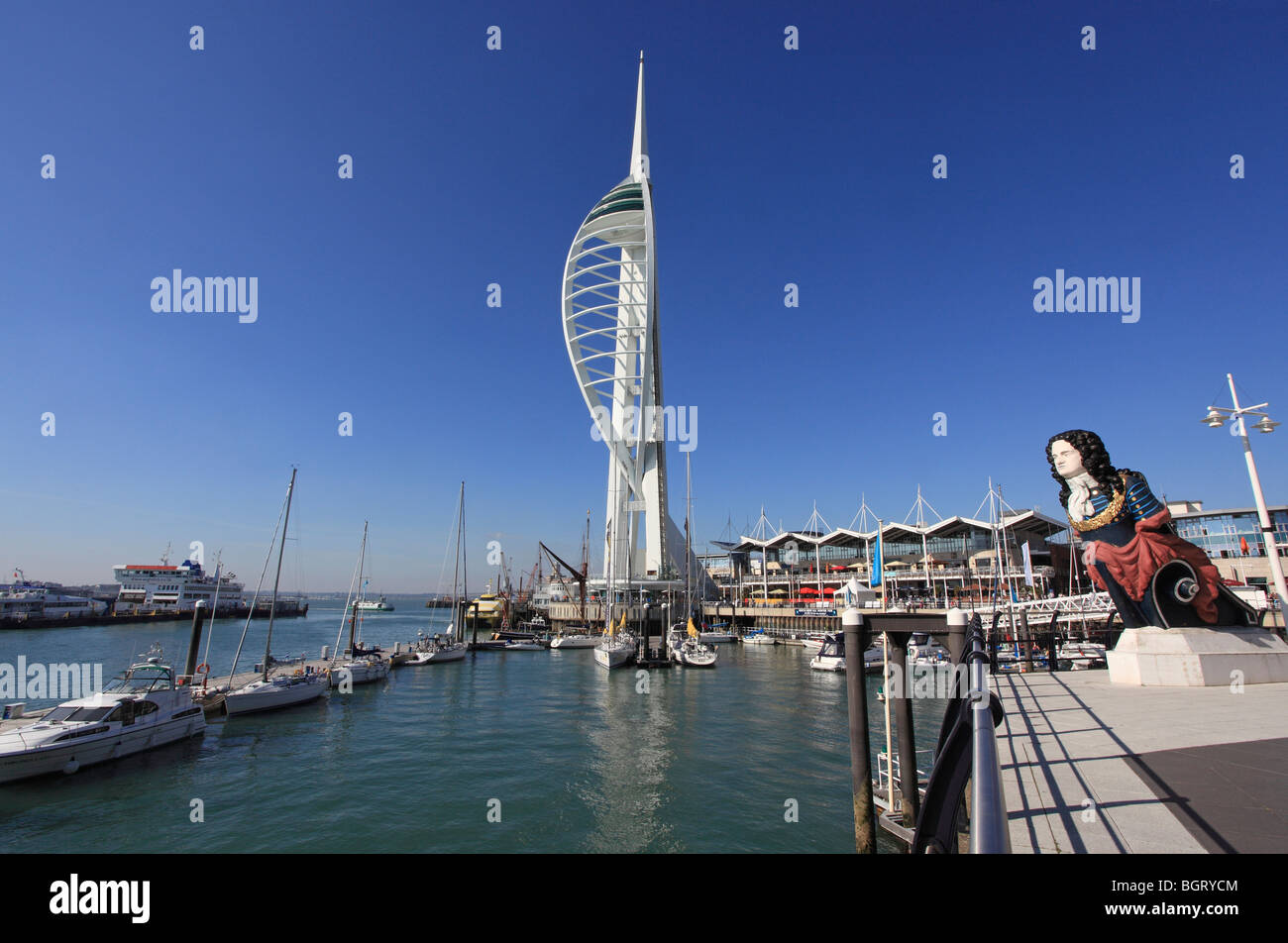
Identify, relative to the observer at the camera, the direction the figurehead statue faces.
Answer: facing the viewer and to the left of the viewer

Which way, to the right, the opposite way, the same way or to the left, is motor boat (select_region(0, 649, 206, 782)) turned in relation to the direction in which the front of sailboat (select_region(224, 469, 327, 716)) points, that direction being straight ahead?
the same way

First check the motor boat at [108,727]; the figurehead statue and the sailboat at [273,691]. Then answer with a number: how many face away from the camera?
0

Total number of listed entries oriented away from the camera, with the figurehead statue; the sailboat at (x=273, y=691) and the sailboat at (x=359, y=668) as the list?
0

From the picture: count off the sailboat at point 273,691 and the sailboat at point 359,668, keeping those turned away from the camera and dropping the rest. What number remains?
0
